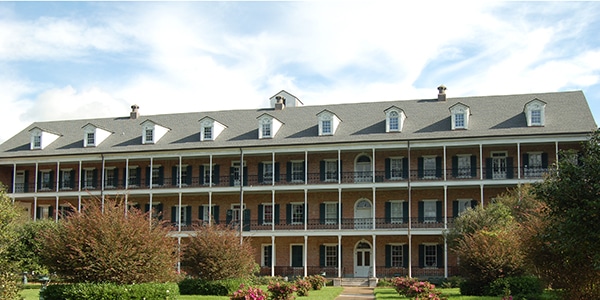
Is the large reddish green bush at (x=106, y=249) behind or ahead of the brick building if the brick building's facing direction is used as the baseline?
ahead

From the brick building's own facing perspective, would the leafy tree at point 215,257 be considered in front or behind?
in front

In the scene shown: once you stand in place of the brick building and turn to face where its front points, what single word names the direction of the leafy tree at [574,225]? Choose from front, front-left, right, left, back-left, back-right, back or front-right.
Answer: front

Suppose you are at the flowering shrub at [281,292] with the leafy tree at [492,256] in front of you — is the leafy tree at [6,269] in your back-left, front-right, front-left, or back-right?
back-left

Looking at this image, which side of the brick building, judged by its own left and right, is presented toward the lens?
front

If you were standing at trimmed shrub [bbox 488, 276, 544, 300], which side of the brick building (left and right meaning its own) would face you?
front

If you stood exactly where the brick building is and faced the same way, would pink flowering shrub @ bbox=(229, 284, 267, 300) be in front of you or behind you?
in front

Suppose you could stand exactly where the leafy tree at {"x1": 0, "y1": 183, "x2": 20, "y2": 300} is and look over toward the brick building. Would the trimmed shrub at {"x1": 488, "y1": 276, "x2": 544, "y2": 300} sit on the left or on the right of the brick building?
right

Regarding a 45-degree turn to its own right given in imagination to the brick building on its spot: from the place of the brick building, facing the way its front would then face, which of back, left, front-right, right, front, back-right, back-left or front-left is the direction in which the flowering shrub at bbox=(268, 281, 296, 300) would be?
front-left

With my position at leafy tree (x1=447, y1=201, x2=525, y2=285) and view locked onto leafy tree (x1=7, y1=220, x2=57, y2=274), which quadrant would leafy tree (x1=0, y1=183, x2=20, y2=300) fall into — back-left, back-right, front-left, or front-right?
front-left

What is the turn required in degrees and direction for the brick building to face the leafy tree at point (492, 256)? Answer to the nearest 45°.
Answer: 0° — it already faces it

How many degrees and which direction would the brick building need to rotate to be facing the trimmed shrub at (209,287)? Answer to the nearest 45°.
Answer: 0° — it already faces it

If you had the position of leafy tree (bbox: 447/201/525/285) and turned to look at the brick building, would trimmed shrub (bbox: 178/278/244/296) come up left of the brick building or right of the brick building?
left

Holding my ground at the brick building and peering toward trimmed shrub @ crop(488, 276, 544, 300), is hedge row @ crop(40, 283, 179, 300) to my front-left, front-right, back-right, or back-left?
front-right

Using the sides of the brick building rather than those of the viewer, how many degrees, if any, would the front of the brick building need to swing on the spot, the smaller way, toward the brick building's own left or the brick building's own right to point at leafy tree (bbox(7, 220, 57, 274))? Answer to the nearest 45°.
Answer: approximately 45° to the brick building's own right
